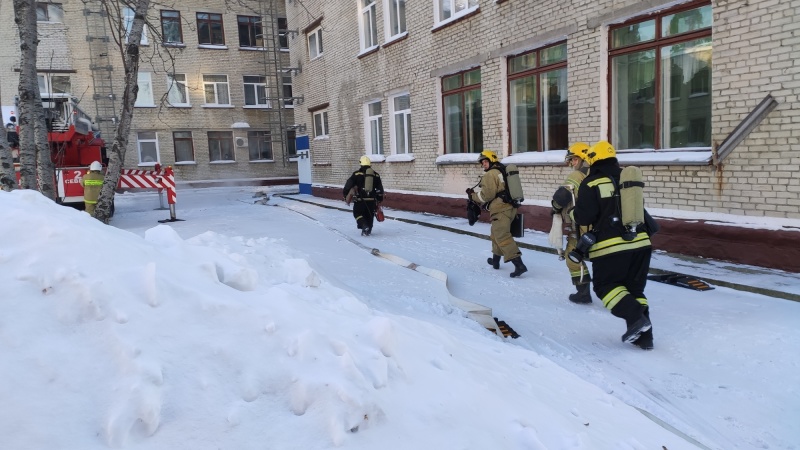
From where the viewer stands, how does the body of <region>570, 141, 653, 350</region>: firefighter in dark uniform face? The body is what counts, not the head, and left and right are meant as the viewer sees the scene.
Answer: facing away from the viewer and to the left of the viewer

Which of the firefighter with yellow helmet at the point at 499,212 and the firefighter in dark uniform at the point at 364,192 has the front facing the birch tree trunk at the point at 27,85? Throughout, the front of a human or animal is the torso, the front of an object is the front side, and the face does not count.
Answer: the firefighter with yellow helmet

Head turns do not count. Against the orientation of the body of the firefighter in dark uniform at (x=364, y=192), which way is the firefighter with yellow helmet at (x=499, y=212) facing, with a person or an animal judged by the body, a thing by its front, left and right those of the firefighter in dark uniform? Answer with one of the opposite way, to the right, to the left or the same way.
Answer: to the left

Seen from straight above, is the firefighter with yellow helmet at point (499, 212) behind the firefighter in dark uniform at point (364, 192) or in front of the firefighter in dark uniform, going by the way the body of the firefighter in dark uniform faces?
behind

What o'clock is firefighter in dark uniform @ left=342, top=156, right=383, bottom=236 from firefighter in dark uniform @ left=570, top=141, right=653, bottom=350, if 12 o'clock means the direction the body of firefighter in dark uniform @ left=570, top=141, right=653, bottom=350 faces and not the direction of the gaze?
firefighter in dark uniform @ left=342, top=156, right=383, bottom=236 is roughly at 12 o'clock from firefighter in dark uniform @ left=570, top=141, right=653, bottom=350.

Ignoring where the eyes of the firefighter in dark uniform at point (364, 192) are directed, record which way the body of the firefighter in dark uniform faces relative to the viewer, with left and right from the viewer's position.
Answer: facing away from the viewer

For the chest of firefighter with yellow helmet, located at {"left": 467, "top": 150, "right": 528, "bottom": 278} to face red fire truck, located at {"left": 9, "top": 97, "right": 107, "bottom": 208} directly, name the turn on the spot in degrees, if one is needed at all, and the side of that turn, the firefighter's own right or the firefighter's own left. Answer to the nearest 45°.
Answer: approximately 45° to the firefighter's own right

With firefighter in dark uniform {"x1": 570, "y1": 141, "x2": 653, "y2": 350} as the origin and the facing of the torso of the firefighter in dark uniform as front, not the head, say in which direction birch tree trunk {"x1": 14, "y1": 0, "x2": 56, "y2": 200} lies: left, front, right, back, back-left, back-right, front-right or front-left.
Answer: front-left

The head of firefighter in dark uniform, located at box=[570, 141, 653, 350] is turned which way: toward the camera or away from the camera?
away from the camera

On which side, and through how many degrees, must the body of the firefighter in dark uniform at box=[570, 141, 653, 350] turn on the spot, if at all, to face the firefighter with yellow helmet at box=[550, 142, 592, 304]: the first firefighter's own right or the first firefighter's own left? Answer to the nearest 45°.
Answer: approximately 45° to the first firefighter's own right
